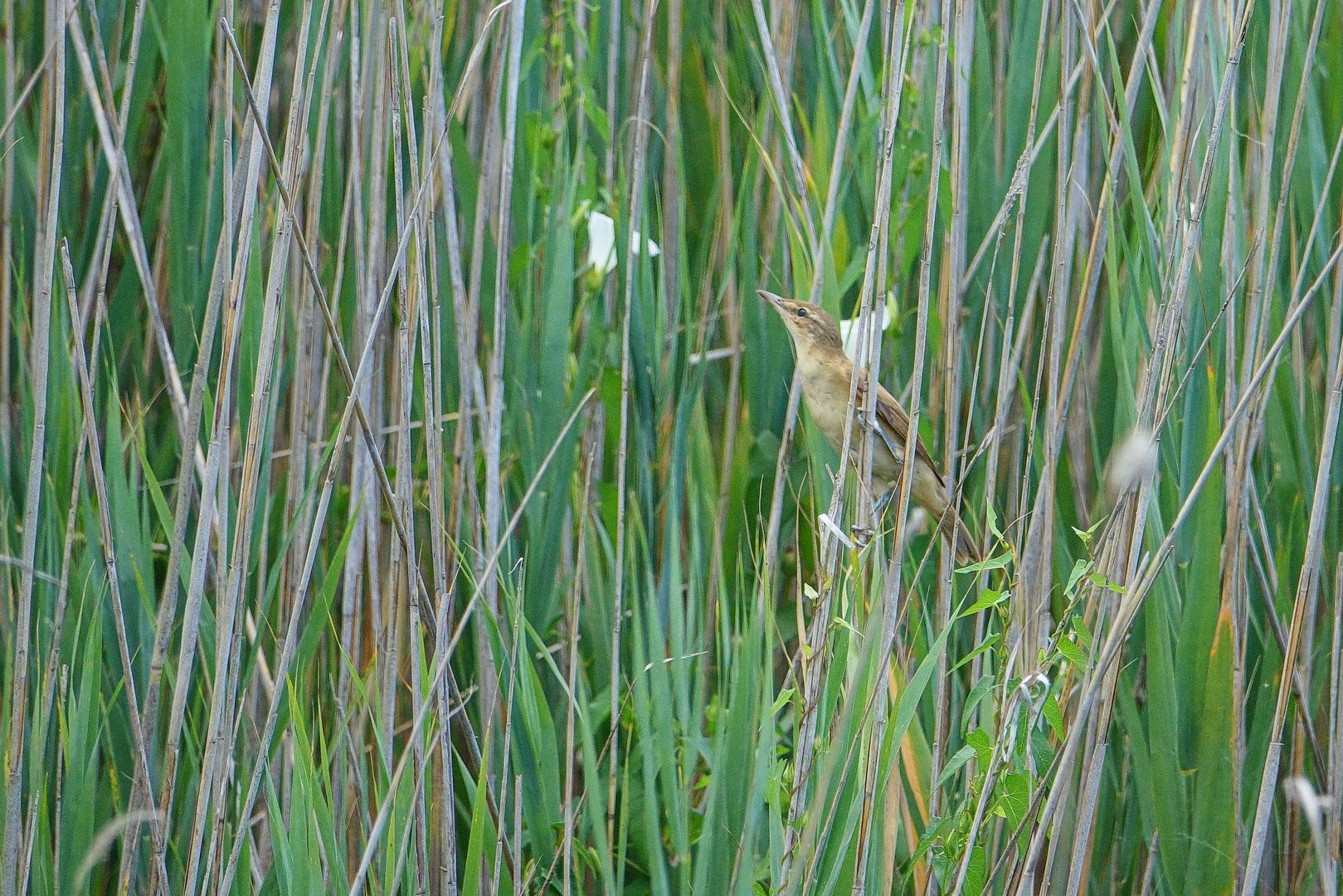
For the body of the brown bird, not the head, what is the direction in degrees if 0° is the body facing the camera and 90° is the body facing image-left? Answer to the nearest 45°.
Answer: approximately 90°

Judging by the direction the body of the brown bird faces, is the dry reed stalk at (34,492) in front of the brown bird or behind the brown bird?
in front

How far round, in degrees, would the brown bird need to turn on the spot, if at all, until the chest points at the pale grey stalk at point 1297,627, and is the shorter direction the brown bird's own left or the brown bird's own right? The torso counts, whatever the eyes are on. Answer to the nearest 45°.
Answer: approximately 135° to the brown bird's own left

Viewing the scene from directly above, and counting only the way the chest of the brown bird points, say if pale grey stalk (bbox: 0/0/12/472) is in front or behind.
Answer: in front

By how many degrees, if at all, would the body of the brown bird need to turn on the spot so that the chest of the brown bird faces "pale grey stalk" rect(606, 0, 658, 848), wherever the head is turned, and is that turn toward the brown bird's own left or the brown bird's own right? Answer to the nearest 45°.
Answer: approximately 45° to the brown bird's own left
